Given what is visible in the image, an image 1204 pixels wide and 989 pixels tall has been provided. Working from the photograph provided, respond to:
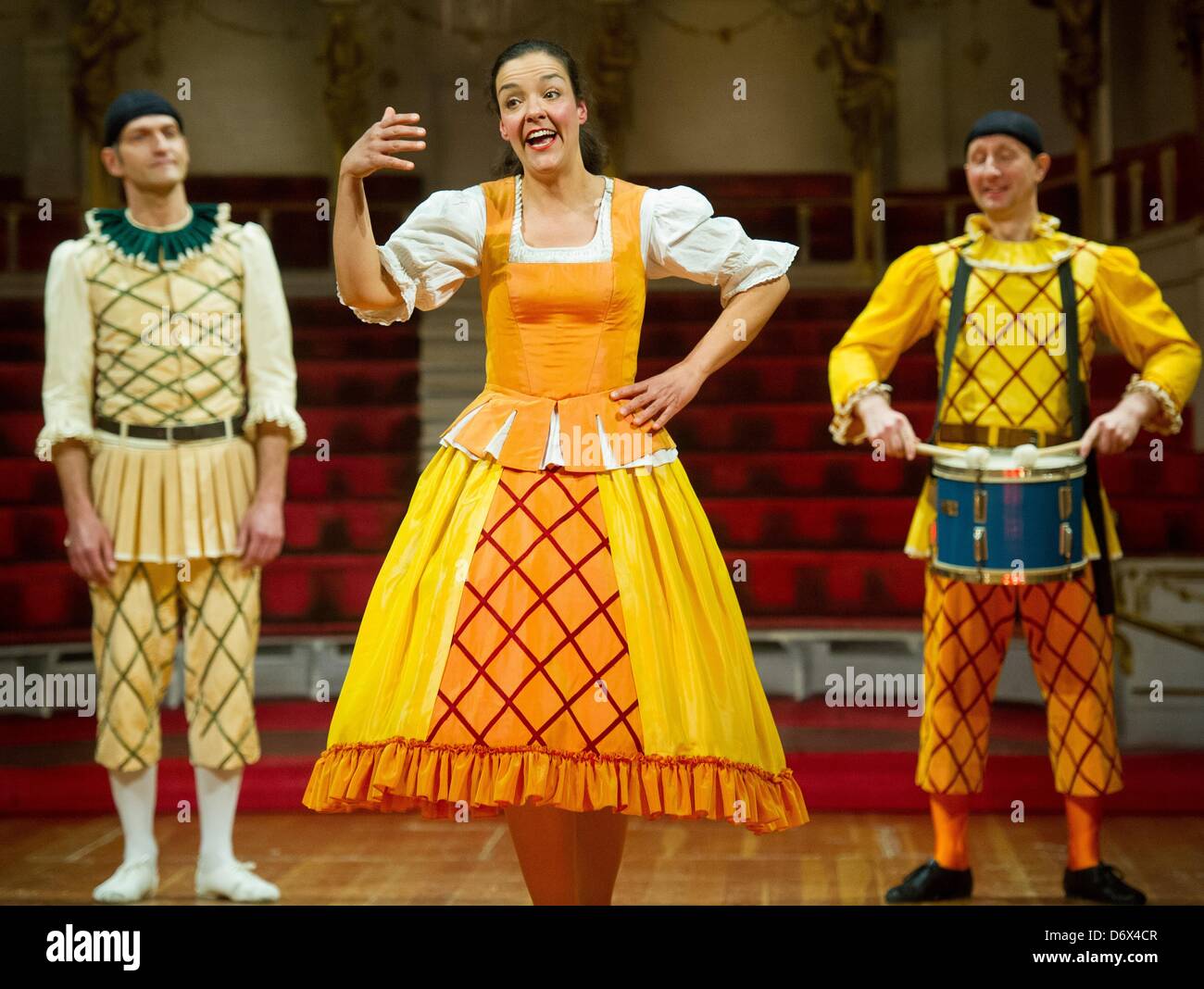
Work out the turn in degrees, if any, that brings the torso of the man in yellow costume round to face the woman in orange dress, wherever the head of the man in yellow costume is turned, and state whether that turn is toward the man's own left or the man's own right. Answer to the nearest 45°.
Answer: approximately 45° to the man's own right

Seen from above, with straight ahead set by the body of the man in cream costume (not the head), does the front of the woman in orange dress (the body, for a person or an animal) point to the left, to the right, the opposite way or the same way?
the same way

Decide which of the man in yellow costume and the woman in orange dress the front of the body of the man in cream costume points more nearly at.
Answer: the woman in orange dress

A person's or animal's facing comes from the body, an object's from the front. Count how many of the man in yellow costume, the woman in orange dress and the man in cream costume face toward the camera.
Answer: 3

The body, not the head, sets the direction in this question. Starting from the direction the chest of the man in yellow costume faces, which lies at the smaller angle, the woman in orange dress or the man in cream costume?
the woman in orange dress

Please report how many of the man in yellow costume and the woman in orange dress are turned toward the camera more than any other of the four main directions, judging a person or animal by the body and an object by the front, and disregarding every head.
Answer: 2

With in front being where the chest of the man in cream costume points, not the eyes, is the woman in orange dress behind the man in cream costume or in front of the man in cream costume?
in front

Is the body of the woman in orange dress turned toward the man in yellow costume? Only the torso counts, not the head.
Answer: no

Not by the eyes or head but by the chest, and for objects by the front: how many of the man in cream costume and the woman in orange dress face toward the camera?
2

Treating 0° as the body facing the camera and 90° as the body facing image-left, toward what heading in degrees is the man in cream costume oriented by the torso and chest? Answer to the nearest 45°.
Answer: approximately 0°

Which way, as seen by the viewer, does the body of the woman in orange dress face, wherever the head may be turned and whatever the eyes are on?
toward the camera

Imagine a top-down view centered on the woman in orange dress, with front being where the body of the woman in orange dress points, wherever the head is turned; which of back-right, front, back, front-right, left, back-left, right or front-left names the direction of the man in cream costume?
back-right

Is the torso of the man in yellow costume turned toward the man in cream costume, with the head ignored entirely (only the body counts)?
no

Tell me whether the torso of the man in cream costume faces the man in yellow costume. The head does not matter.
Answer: no

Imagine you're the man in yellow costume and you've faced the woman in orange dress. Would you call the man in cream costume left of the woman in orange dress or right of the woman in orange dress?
right

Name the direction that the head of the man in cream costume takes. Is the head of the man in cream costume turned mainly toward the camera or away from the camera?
toward the camera
